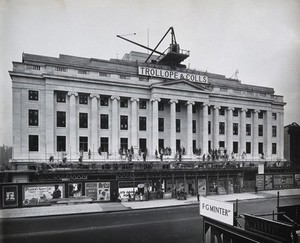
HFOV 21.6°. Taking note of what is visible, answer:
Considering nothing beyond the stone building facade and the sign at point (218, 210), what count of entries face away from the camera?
0

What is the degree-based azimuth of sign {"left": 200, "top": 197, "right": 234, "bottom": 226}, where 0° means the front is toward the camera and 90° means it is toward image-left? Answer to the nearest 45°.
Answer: approximately 45°

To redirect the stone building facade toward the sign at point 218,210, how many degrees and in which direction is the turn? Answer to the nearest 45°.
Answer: approximately 45° to its right

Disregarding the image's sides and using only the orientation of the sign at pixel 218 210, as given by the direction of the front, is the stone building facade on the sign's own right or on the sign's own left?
on the sign's own right

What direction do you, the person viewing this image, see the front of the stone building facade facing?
facing the viewer and to the right of the viewer
